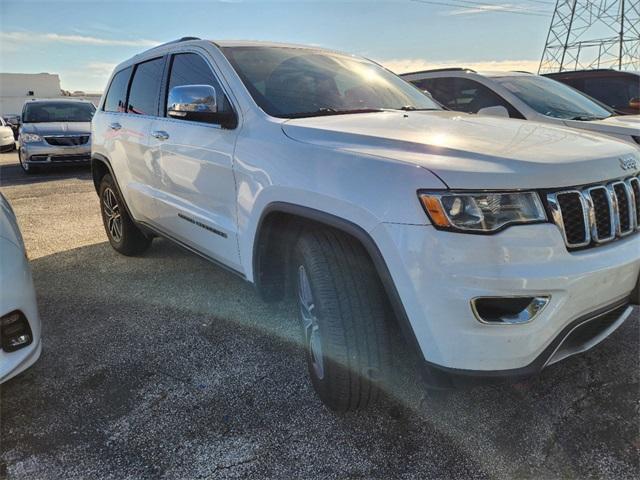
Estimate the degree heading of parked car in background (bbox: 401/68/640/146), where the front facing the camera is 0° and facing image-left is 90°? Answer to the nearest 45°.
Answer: approximately 315°

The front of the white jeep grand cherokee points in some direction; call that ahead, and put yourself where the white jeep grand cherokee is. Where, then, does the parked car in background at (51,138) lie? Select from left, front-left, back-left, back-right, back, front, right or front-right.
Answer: back

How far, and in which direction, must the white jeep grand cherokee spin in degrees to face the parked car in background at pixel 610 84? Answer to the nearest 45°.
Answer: approximately 90° to its left

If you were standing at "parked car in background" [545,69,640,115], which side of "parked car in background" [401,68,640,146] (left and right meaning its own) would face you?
left

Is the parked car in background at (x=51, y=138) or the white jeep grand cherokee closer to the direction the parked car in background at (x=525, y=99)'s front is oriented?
the white jeep grand cherokee

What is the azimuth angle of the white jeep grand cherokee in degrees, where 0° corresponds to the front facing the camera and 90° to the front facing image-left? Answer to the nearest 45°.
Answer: approximately 315°

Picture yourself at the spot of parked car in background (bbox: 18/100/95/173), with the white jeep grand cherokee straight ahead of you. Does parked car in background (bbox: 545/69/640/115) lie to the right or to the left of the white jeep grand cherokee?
left
